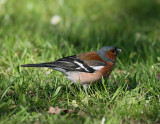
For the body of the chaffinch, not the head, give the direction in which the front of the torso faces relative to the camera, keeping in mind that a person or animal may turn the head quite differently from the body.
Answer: to the viewer's right
